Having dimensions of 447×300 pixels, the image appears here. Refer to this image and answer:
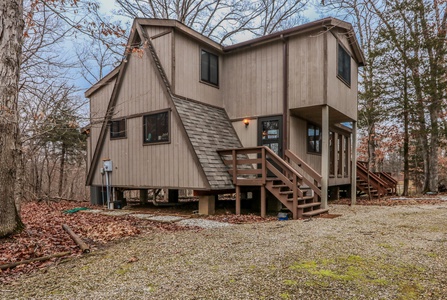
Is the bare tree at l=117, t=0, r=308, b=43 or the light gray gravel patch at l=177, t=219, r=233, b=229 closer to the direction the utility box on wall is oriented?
the light gray gravel patch

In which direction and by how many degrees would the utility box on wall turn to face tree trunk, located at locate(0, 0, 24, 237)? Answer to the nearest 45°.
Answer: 0° — it already faces it

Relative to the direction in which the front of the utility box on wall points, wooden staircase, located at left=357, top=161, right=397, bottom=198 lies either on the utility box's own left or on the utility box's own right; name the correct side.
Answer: on the utility box's own left

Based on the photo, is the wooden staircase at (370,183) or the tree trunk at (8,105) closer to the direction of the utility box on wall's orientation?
the tree trunk

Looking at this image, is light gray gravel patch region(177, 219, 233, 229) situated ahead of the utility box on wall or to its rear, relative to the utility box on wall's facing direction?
ahead

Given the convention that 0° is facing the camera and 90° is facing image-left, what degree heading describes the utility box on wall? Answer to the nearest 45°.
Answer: approximately 0°

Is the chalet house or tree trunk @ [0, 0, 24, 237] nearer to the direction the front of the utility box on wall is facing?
the tree trunk

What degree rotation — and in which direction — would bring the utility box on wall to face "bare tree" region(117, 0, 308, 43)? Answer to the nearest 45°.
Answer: approximately 135° to its left
